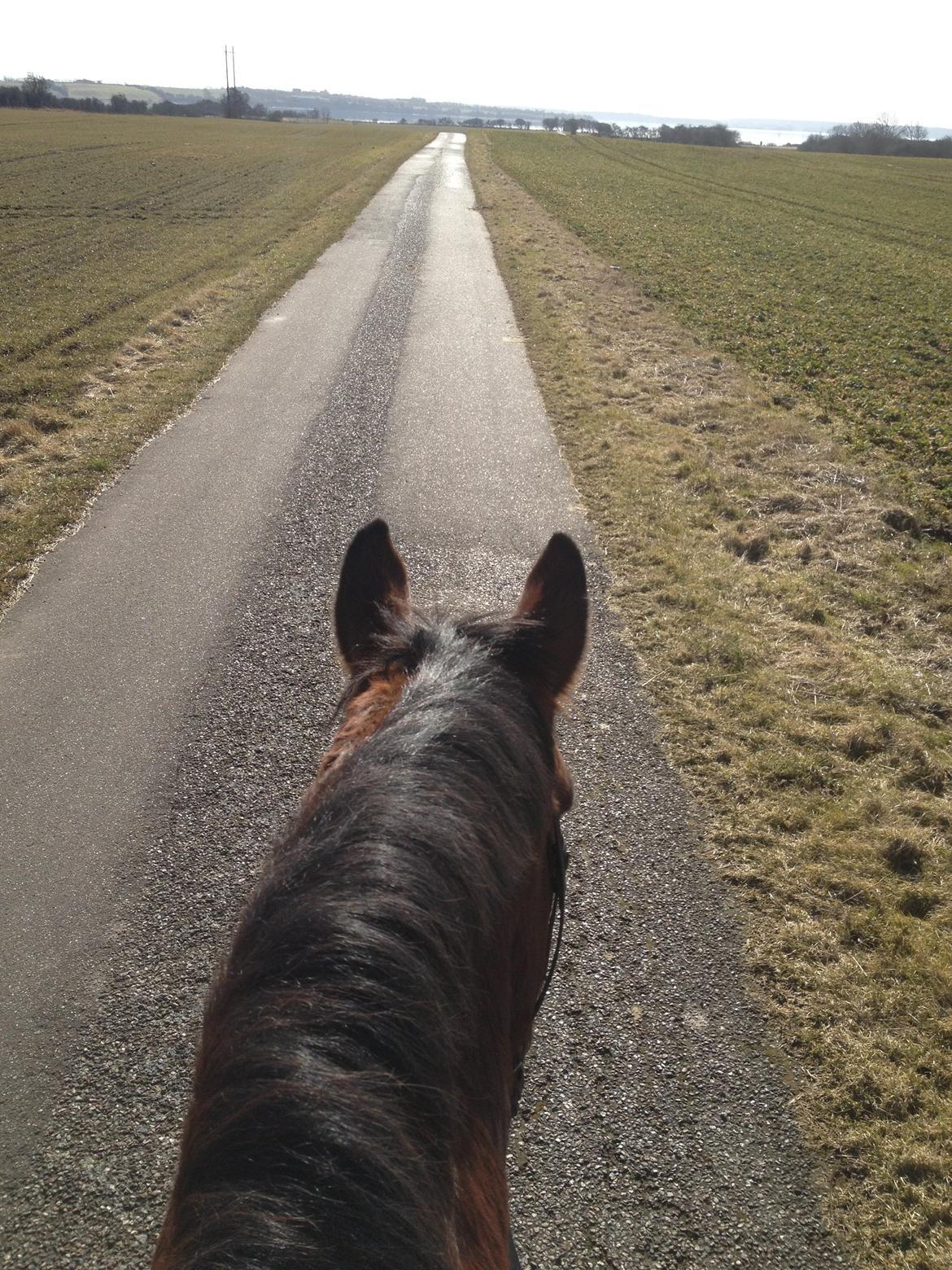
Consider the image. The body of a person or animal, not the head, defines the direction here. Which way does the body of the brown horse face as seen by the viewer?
away from the camera
